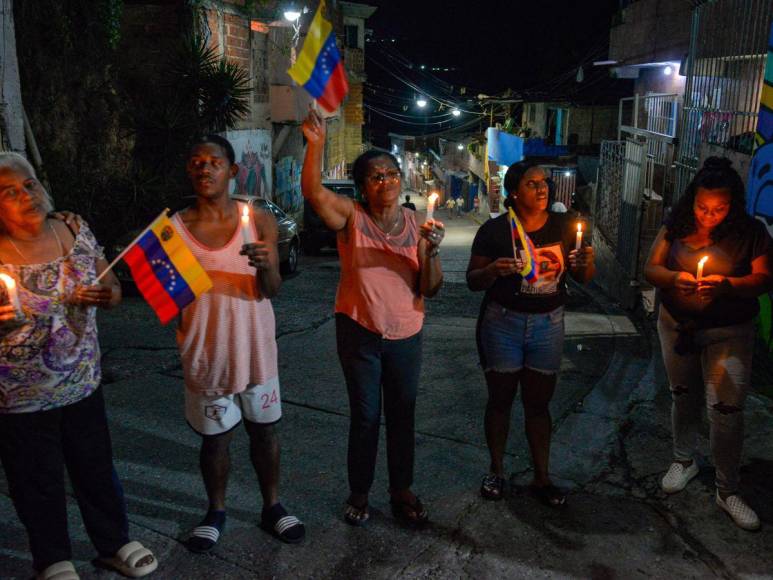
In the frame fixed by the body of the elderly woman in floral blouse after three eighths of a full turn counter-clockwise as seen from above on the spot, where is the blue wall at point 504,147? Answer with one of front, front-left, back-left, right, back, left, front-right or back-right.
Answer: front

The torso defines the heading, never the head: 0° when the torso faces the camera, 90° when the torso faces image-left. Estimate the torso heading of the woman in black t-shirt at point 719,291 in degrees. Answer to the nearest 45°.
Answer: approximately 0°

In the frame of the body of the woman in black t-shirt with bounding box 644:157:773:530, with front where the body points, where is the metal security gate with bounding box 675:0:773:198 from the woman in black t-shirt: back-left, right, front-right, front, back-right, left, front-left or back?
back

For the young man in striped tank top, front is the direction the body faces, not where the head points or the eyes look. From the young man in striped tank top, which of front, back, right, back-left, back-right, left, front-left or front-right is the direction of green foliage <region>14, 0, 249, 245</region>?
back

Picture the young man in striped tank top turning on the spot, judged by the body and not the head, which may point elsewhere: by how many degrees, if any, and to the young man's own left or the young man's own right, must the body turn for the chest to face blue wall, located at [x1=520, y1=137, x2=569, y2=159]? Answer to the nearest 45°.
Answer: approximately 135° to the young man's own left

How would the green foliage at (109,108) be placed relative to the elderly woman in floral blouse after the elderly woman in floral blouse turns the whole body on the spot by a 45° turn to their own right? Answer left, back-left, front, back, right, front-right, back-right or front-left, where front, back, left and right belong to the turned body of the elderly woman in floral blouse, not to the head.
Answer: back-right

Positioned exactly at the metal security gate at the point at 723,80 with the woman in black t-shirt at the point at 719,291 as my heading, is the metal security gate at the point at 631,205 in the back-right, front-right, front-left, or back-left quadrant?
back-right

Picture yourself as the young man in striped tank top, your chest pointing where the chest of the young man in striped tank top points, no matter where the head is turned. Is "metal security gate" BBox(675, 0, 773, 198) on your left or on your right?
on your left

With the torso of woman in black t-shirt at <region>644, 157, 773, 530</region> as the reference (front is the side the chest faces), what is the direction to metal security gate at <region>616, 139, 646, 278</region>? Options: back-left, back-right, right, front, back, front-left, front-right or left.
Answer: back
